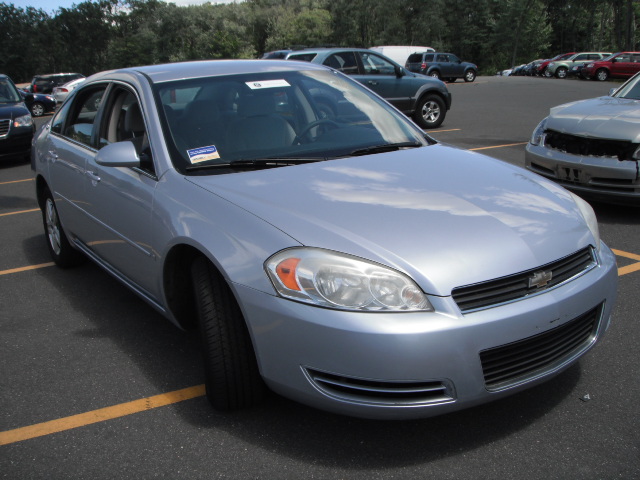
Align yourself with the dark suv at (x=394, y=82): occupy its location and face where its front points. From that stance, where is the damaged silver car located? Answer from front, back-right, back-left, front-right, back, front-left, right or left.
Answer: right

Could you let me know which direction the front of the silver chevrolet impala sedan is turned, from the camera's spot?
facing the viewer and to the right of the viewer

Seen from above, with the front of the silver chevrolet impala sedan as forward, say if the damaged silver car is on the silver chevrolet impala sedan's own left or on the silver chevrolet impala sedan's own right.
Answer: on the silver chevrolet impala sedan's own left

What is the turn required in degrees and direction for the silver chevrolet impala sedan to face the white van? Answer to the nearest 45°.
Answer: approximately 135° to its left

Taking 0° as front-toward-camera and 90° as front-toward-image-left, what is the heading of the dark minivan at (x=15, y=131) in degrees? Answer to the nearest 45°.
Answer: approximately 0°

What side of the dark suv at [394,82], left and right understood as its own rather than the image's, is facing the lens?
right

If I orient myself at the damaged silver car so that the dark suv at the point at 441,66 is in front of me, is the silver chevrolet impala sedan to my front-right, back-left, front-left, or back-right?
back-left

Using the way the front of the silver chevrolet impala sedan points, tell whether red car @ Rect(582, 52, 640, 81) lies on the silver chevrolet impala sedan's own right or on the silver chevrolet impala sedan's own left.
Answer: on the silver chevrolet impala sedan's own left

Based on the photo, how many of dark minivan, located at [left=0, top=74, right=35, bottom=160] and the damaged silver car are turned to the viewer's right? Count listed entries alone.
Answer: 0

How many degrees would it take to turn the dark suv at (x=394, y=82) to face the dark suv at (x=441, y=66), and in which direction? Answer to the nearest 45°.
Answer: approximately 90° to its left

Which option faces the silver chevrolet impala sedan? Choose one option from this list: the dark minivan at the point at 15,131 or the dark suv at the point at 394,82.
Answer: the dark minivan at the point at 15,131

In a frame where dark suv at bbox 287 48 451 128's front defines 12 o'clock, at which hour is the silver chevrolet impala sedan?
The silver chevrolet impala sedan is roughly at 3 o'clock from the dark suv.

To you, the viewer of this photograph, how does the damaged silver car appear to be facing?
facing the viewer and to the left of the viewer

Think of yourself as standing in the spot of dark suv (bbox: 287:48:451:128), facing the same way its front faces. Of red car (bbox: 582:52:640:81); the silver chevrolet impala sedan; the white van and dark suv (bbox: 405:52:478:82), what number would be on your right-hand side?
1
